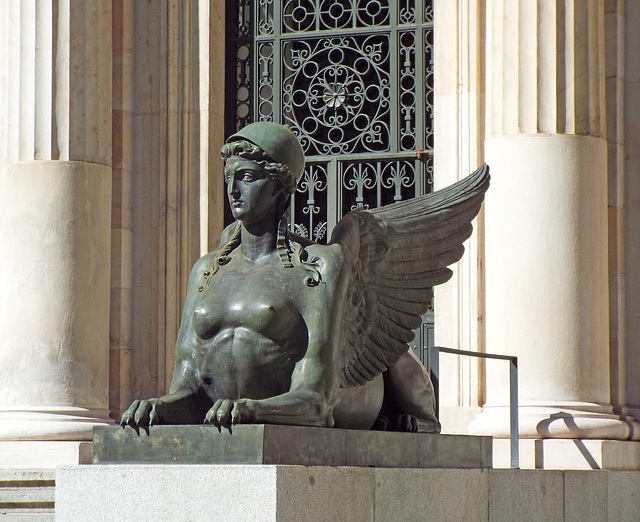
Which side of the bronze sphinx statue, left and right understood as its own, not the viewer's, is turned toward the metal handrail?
back

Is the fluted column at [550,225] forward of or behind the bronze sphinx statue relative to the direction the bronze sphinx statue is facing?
behind

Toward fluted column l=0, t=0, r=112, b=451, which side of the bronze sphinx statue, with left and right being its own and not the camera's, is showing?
right

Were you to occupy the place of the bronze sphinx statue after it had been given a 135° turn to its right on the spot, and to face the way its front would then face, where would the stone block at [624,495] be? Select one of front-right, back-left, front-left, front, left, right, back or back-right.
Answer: front-right

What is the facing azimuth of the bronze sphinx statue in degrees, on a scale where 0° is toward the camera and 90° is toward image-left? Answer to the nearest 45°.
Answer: approximately 45°

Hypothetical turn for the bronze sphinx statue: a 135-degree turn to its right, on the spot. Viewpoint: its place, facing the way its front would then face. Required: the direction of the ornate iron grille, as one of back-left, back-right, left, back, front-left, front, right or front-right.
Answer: front

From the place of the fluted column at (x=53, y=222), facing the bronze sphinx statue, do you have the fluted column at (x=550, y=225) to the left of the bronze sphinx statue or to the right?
left
